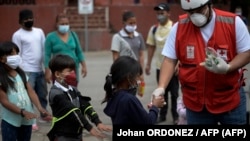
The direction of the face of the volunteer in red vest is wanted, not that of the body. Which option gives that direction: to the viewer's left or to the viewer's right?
to the viewer's left

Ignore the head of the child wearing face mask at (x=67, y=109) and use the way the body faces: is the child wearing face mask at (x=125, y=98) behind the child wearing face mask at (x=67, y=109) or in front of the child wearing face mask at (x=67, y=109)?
in front

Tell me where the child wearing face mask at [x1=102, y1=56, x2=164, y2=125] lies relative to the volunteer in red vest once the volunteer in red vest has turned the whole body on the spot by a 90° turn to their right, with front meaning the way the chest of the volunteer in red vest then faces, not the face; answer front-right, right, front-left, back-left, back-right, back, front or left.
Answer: front-left

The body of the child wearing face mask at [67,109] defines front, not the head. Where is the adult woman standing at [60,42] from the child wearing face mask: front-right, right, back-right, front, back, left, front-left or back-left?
back-left

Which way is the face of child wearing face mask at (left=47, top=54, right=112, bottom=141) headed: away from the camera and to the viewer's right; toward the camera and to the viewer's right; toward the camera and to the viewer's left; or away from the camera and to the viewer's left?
toward the camera and to the viewer's right

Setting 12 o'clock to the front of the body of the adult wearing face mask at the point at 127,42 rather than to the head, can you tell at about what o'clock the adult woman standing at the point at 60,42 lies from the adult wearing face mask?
The adult woman standing is roughly at 3 o'clock from the adult wearing face mask.

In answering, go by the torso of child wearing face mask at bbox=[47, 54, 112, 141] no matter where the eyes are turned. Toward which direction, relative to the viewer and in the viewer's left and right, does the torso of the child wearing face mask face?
facing the viewer and to the right of the viewer

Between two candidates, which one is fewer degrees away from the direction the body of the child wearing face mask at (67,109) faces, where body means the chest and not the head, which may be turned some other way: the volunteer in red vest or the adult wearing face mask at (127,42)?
the volunteer in red vest
